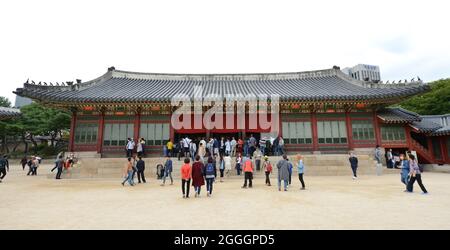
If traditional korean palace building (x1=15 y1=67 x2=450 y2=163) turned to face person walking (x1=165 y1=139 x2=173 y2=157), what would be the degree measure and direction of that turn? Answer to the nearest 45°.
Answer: approximately 90° to its right

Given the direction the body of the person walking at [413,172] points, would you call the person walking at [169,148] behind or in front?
in front

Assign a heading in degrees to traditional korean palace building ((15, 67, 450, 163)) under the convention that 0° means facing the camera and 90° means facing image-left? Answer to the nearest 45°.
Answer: approximately 0°

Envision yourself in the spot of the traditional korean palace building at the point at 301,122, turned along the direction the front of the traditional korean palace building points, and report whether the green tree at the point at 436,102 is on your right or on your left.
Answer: on your left

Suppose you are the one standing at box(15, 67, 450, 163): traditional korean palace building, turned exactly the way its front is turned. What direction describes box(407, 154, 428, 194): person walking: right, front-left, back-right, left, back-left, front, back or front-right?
front

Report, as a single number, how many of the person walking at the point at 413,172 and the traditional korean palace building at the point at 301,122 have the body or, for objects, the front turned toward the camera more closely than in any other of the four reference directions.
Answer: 1

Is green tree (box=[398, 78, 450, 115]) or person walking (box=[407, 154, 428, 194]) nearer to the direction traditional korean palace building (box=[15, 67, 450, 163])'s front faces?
the person walking
